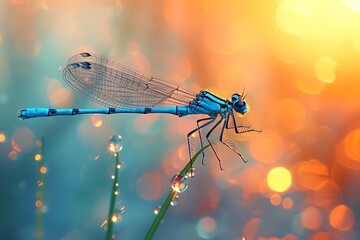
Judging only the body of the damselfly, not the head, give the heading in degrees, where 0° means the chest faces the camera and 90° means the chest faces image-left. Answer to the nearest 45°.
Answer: approximately 270°
